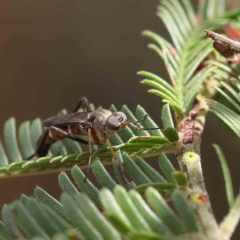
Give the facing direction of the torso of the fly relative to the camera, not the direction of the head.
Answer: to the viewer's right

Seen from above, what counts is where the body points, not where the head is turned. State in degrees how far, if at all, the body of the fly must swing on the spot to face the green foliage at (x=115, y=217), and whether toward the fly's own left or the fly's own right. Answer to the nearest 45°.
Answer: approximately 90° to the fly's own right
